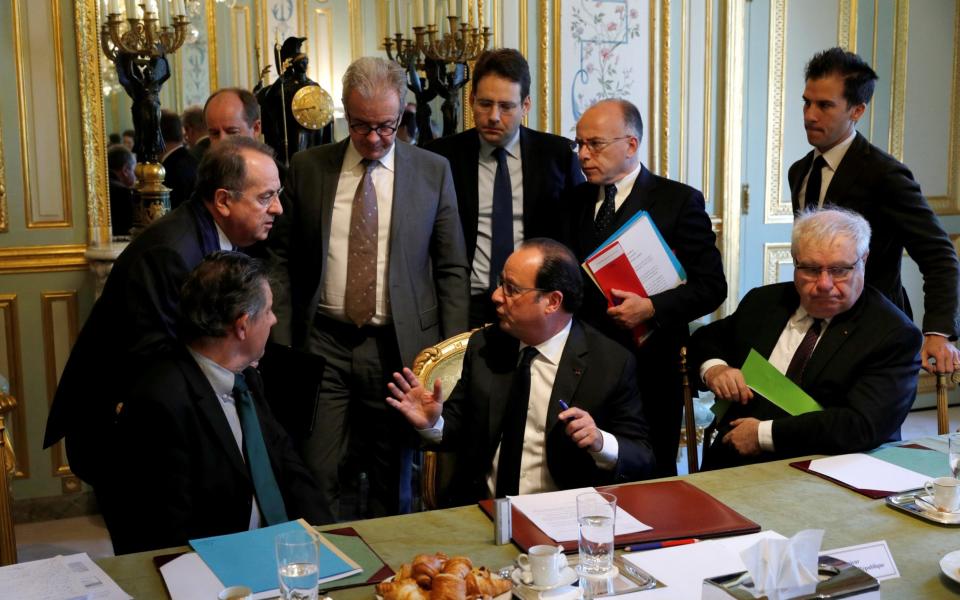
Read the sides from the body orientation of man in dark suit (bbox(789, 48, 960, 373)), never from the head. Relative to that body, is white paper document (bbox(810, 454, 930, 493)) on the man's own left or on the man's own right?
on the man's own left

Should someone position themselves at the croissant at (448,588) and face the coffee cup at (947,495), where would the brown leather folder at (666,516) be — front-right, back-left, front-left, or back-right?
front-left

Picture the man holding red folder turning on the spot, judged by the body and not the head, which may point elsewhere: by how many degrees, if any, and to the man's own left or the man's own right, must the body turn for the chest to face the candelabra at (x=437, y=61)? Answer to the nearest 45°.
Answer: approximately 90° to the man's own right

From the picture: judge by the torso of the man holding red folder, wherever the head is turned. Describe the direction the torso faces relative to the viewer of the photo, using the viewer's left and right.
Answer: facing the viewer and to the left of the viewer

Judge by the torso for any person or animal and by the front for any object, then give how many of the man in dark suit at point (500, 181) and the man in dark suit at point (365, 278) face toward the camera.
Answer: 2

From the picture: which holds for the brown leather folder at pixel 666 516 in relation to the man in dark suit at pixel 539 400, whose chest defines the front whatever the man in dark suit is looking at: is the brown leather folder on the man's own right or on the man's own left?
on the man's own left

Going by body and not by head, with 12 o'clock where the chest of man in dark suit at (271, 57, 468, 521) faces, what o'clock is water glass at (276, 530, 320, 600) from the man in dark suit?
The water glass is roughly at 12 o'clock from the man in dark suit.

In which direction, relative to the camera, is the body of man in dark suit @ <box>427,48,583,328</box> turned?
toward the camera

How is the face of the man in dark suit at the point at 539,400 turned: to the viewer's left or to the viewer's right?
to the viewer's left

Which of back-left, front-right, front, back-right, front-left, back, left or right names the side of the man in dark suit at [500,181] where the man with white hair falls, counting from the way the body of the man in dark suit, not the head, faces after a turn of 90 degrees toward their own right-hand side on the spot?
back-left

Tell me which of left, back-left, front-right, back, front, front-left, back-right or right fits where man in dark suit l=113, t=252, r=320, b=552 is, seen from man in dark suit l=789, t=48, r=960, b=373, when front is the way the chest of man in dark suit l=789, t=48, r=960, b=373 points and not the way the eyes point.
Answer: front

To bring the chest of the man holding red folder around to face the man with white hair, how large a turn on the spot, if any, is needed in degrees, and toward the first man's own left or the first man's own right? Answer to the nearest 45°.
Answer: approximately 90° to the first man's own left

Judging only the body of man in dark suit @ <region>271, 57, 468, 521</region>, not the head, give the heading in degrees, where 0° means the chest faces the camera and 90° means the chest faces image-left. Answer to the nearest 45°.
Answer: approximately 0°
